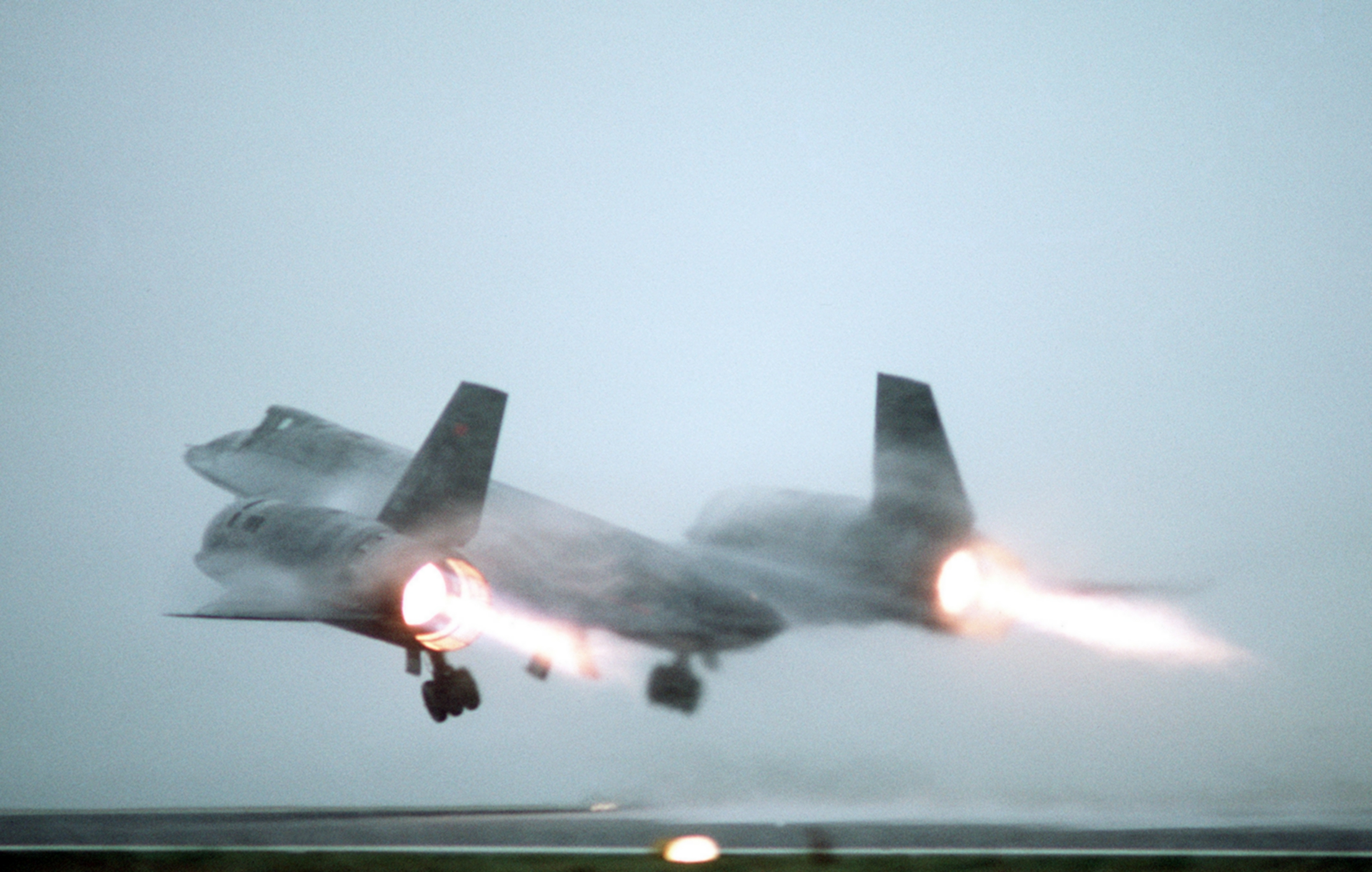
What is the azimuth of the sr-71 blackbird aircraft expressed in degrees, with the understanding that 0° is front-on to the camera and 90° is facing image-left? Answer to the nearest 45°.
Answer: approximately 135°

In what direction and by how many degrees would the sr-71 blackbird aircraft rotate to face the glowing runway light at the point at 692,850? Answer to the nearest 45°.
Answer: approximately 135° to its left
